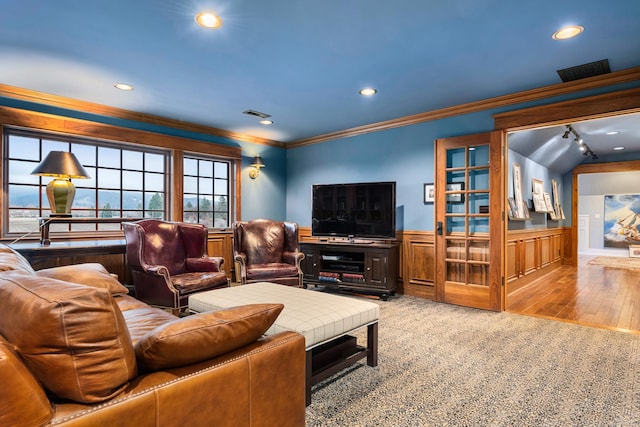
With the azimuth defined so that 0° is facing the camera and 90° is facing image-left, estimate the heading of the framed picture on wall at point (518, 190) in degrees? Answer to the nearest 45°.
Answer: approximately 270°

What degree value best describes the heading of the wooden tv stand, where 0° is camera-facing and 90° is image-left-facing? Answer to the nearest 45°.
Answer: approximately 45°

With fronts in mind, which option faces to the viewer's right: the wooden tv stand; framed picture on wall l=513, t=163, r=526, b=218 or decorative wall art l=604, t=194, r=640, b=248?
the framed picture on wall

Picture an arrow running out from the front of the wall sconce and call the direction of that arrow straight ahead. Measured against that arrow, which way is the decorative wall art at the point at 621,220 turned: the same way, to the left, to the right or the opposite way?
to the right

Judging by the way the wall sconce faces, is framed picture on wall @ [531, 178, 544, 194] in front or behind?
in front

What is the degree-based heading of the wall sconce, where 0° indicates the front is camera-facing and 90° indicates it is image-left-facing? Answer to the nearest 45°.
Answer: approximately 315°

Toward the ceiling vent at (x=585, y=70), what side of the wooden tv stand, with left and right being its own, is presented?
left

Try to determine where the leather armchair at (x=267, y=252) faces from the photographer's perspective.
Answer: facing the viewer

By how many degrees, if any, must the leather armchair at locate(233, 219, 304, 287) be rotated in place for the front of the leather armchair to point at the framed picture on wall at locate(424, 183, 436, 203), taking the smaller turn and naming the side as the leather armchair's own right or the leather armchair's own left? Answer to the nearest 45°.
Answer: approximately 90° to the leather armchair's own left

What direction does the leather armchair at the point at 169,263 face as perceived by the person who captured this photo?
facing the viewer and to the right of the viewer

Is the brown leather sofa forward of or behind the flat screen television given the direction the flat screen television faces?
forward

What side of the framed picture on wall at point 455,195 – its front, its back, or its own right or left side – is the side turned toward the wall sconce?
right

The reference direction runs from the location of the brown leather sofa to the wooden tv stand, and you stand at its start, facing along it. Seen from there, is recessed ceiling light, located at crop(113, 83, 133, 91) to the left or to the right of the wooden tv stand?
left

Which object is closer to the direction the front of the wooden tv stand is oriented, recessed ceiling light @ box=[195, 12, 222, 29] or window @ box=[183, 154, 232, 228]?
the recessed ceiling light

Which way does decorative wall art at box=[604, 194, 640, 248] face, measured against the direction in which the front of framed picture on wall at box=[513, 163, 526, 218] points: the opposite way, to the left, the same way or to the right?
to the right
